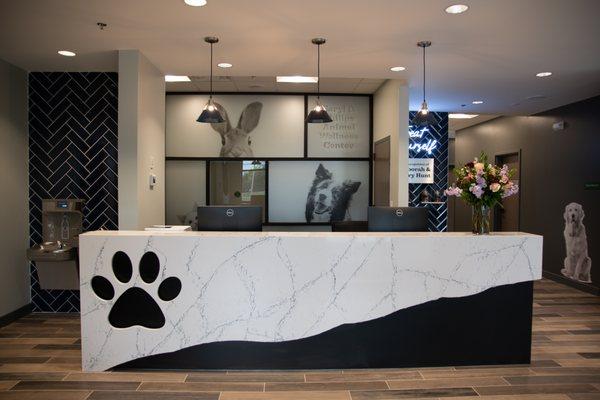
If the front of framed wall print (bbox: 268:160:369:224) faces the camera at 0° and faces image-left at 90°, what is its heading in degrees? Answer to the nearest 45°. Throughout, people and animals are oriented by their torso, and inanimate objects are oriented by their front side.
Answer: approximately 0°

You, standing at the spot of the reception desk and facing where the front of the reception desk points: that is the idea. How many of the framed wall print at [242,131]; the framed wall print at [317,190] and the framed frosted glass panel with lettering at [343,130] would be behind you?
3

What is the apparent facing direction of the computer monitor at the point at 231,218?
away from the camera

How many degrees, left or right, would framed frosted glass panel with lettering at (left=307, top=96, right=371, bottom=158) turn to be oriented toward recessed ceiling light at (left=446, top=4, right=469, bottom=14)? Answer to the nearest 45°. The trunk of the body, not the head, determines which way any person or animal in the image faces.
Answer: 0° — it already faces it

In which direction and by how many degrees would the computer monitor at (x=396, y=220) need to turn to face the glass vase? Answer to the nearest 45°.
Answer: approximately 90° to its right

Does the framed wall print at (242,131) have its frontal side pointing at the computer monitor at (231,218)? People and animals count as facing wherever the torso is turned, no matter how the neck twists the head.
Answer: yes

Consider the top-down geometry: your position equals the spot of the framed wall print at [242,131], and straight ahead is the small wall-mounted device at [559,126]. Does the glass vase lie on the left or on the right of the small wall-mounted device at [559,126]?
right

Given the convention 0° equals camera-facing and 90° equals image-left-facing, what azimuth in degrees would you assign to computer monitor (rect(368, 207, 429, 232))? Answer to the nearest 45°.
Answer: approximately 180°

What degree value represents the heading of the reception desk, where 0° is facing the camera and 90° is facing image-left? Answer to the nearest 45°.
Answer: approximately 0°

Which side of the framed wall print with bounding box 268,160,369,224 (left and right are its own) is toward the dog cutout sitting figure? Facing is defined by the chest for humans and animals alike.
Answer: left

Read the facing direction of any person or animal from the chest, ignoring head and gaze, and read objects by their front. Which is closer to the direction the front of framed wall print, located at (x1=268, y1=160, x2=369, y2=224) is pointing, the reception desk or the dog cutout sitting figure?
the reception desk
